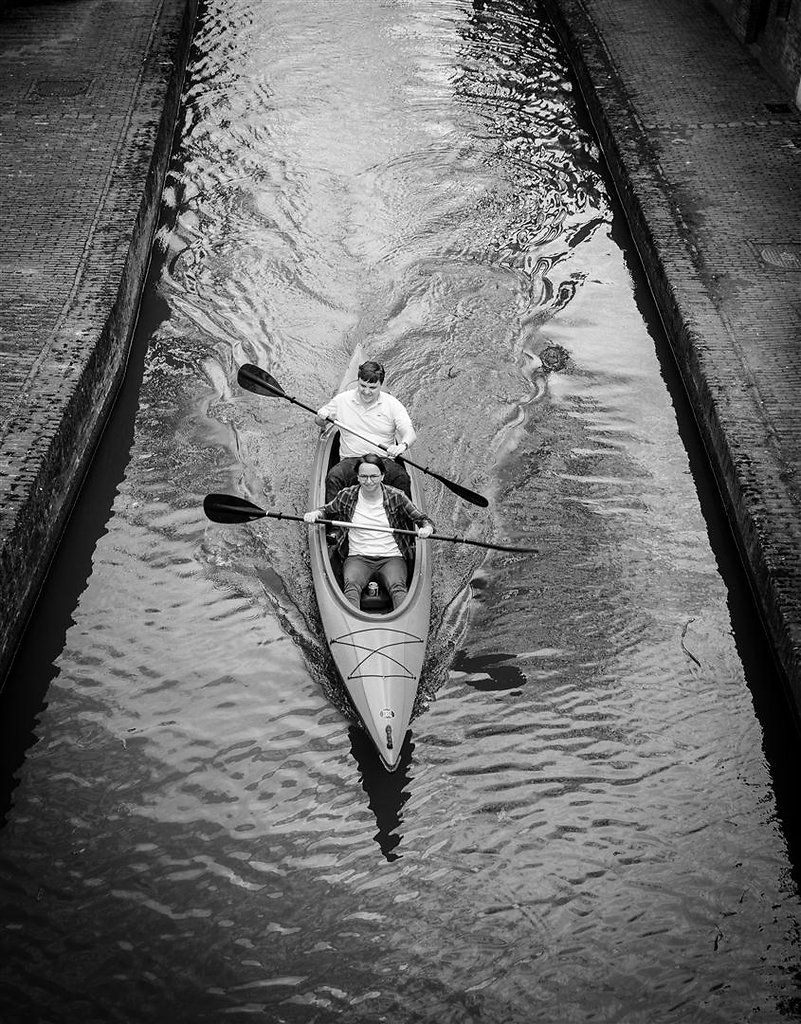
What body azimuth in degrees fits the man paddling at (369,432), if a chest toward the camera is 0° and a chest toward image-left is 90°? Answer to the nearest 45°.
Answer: approximately 0°

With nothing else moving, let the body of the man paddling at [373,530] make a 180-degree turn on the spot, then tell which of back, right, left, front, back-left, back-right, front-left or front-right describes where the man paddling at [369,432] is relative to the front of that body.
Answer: front
